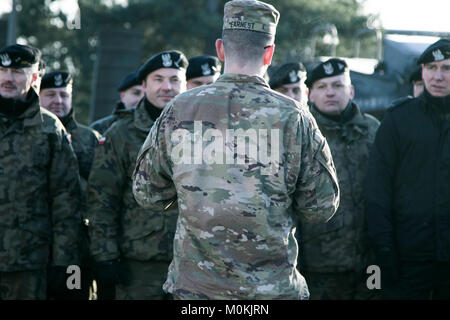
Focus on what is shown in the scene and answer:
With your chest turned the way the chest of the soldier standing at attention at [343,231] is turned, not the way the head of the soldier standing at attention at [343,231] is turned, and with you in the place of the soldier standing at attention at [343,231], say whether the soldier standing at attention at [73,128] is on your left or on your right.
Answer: on your right

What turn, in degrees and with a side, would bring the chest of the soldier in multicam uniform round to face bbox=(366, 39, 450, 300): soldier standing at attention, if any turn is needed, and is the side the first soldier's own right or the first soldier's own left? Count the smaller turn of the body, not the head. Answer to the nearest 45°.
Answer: approximately 45° to the first soldier's own right

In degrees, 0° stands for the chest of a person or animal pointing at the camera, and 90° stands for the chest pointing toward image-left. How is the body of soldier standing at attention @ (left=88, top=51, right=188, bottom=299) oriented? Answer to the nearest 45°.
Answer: approximately 315°

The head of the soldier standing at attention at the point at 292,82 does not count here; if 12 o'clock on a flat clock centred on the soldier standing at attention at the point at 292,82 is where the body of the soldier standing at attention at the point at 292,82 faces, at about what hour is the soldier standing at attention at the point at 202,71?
the soldier standing at attention at the point at 202,71 is roughly at 3 o'clock from the soldier standing at attention at the point at 292,82.

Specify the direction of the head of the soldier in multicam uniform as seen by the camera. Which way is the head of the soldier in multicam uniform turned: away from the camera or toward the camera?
away from the camera

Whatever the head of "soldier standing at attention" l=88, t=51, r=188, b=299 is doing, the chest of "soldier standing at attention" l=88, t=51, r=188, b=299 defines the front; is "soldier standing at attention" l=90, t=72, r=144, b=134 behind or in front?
behind

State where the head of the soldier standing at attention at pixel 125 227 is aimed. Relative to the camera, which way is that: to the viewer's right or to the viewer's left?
to the viewer's right

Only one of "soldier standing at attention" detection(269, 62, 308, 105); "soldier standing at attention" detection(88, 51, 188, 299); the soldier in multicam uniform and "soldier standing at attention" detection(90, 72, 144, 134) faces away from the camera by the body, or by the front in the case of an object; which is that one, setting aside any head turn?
the soldier in multicam uniform

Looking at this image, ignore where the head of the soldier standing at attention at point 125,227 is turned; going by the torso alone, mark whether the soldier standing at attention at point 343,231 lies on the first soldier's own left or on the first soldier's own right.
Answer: on the first soldier's own left

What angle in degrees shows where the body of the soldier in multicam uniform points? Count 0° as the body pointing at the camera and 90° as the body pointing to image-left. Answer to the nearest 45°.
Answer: approximately 180°
